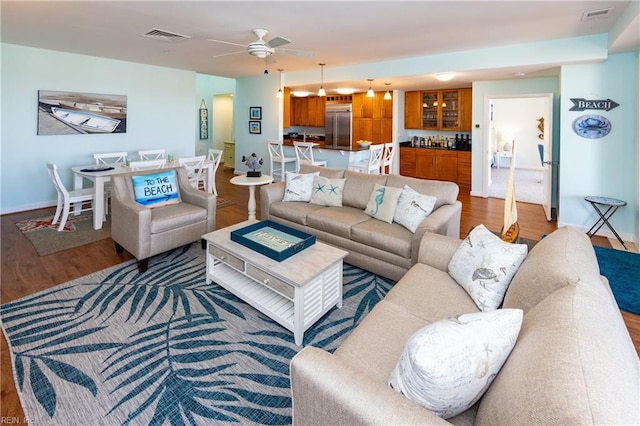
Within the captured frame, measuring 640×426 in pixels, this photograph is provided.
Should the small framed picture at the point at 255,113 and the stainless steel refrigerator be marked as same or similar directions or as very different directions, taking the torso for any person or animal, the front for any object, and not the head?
same or similar directions

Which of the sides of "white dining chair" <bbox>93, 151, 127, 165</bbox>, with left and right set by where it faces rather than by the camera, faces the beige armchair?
front

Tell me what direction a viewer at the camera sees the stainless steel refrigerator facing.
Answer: facing the viewer

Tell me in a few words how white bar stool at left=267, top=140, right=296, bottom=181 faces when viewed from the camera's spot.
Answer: facing away from the viewer and to the right of the viewer

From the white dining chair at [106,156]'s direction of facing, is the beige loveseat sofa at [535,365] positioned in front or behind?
in front

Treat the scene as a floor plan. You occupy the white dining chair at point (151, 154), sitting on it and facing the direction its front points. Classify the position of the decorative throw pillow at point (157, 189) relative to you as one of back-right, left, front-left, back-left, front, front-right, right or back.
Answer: front

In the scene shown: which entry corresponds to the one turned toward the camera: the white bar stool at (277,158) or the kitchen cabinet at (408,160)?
the kitchen cabinet

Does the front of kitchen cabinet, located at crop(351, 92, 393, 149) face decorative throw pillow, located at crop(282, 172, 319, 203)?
yes

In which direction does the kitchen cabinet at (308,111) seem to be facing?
toward the camera

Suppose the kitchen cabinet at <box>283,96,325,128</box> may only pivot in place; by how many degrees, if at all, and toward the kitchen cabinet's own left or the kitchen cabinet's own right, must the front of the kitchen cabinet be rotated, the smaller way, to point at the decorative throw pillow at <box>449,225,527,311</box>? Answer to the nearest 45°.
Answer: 0° — it already faces it

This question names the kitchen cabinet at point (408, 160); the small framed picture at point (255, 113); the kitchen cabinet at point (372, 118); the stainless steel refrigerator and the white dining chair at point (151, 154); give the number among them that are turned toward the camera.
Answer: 5

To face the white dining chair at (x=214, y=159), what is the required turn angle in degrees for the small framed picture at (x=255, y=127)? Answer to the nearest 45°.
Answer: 0° — it already faces it

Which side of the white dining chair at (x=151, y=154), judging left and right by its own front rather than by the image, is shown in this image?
front

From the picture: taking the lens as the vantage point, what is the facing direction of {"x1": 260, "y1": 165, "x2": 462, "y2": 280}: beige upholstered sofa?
facing the viewer and to the left of the viewer
